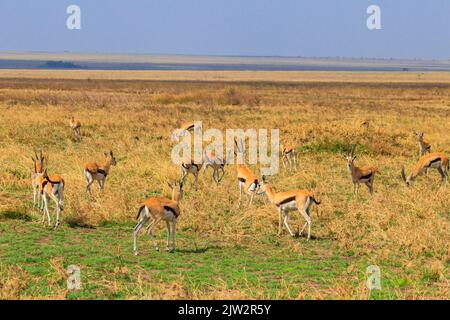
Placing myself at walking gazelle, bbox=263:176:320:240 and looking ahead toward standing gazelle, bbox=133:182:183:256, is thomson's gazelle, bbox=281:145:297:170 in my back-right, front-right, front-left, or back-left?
back-right

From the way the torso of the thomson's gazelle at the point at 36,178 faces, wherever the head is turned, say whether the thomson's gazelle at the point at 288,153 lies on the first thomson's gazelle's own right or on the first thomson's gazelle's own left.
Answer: on the first thomson's gazelle's own left

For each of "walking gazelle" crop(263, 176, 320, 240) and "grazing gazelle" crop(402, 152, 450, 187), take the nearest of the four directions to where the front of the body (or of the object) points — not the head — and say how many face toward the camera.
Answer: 0

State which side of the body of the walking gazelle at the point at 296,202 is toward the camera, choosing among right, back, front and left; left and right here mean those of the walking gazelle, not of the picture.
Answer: left

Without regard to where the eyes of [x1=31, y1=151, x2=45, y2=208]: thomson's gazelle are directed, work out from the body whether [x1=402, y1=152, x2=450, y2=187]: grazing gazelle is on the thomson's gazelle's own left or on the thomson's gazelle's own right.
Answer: on the thomson's gazelle's own left

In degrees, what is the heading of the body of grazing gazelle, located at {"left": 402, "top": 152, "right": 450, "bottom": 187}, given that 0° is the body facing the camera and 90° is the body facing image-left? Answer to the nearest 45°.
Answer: approximately 90°
